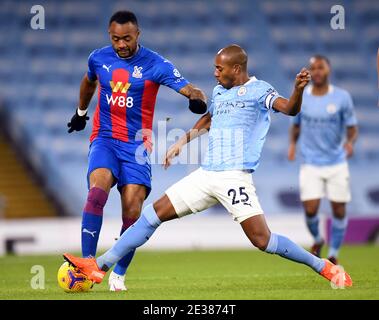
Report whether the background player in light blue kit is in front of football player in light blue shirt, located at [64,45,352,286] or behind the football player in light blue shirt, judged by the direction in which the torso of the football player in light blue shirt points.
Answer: behind

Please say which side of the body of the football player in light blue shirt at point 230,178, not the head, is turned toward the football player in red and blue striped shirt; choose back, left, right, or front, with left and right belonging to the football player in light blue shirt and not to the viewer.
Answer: right

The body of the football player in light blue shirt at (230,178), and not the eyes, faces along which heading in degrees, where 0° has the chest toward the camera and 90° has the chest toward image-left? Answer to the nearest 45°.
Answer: approximately 45°

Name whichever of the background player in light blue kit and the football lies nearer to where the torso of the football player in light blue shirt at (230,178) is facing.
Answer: the football

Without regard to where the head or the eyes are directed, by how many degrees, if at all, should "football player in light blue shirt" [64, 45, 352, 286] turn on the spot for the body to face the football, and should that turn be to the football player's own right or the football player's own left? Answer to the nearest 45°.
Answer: approximately 45° to the football player's own right

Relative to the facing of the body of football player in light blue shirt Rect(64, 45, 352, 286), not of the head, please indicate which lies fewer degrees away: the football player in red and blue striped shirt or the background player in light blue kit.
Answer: the football player in red and blue striped shirt
